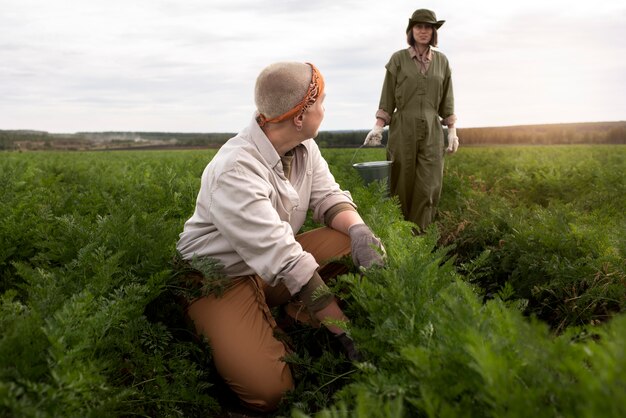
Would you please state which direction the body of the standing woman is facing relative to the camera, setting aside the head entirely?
toward the camera

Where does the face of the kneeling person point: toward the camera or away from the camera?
away from the camera

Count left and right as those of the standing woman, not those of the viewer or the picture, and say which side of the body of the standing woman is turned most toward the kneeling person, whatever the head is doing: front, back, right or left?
front

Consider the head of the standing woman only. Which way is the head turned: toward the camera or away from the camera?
toward the camera
